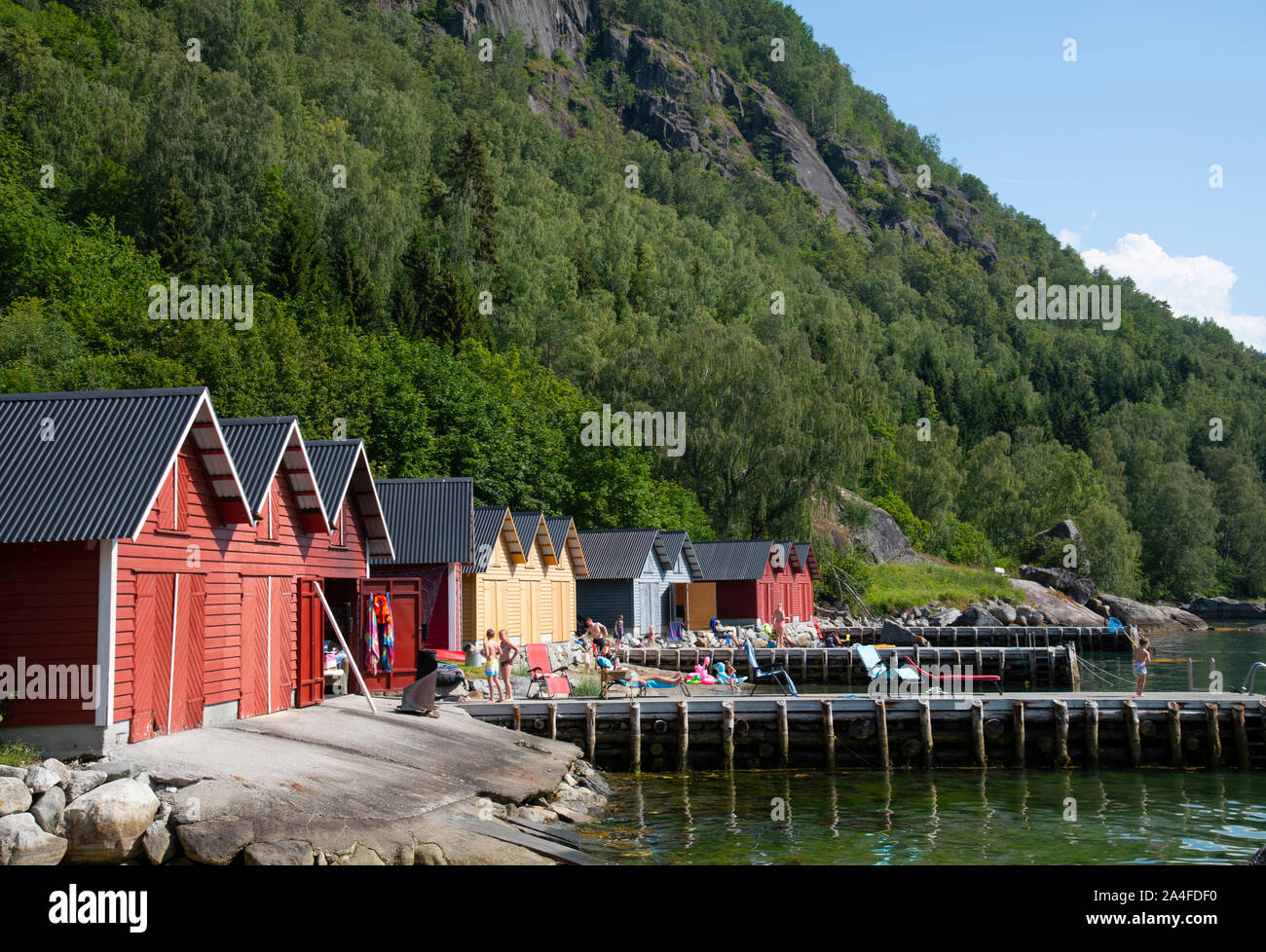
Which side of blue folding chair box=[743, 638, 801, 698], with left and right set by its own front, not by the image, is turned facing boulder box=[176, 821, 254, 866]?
right

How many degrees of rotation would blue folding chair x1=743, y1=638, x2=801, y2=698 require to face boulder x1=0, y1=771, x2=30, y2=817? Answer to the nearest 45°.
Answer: approximately 90° to its right

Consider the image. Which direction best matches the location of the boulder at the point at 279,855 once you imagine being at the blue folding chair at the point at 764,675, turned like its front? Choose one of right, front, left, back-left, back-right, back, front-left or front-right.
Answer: right

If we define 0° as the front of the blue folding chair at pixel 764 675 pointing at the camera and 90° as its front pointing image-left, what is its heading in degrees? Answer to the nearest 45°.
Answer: approximately 270°

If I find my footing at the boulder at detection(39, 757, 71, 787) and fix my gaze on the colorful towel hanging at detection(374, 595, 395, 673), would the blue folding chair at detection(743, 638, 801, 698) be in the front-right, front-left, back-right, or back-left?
front-right

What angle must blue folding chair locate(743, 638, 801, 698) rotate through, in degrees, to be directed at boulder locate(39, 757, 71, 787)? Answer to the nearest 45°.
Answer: approximately 90° to its right

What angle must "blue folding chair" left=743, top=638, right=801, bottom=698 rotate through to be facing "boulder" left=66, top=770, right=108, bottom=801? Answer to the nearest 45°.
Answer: approximately 90° to its right

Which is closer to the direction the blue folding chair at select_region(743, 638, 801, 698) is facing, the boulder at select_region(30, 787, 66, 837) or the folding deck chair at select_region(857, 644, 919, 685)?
the folding deck chair

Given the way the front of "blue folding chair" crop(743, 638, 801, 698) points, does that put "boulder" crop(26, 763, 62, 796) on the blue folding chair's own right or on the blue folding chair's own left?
on the blue folding chair's own right

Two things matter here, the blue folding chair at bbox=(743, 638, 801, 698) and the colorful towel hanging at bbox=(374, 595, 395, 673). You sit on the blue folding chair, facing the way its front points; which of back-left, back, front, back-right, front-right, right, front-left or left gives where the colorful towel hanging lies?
back-right

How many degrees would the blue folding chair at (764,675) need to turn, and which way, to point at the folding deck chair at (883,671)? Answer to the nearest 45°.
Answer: approximately 45° to its right
